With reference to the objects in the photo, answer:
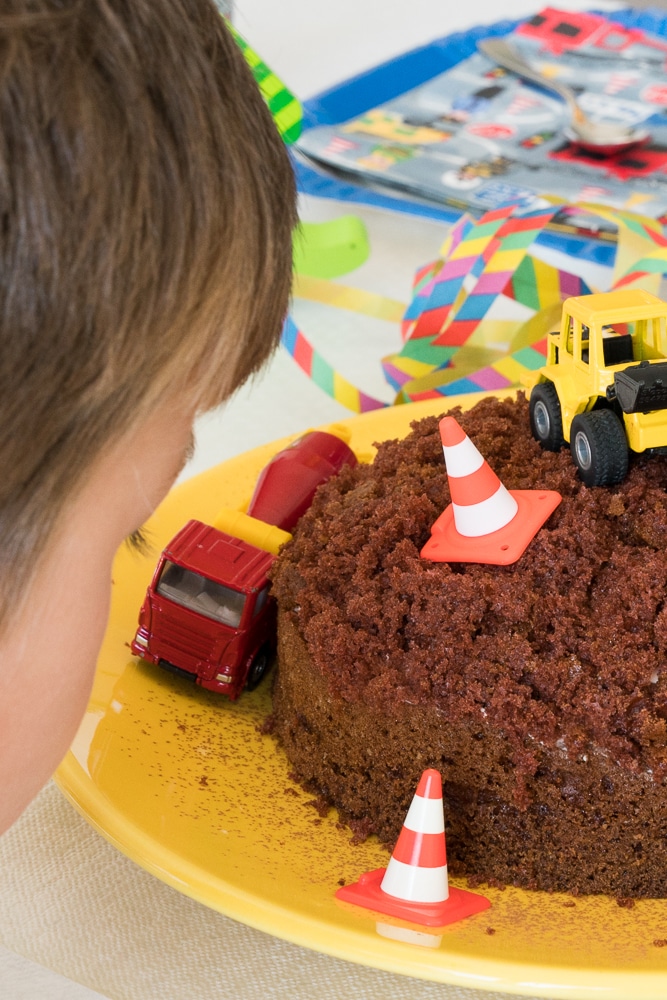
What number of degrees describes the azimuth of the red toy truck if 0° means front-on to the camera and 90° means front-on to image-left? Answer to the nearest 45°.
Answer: approximately 45°
